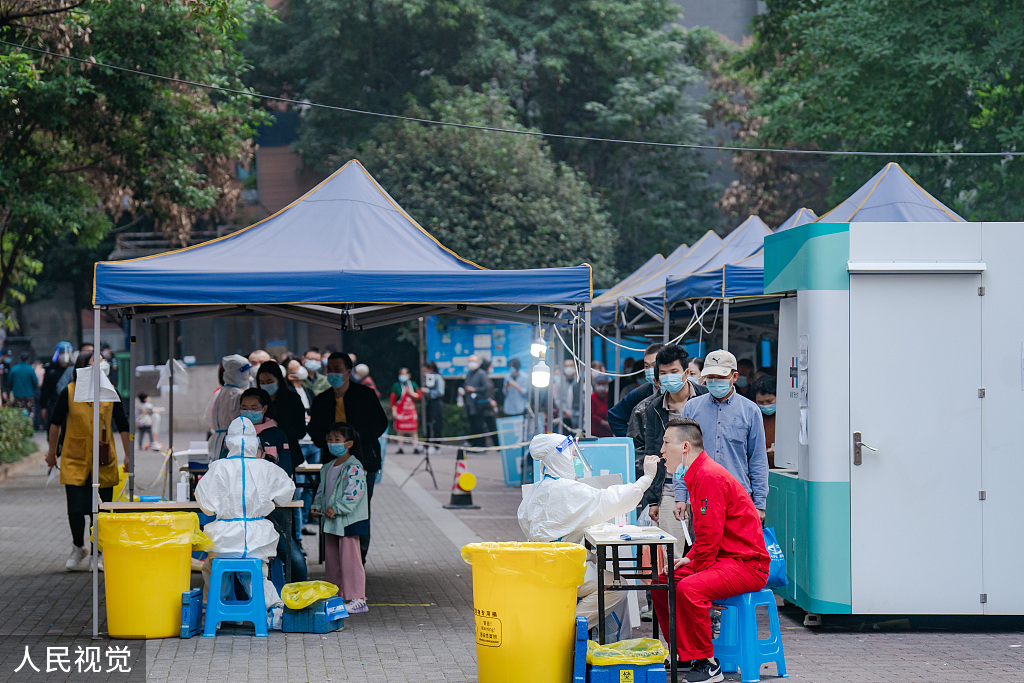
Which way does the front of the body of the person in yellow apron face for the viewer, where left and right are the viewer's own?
facing the viewer

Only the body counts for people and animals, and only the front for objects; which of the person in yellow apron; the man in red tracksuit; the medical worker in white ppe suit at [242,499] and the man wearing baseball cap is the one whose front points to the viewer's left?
the man in red tracksuit

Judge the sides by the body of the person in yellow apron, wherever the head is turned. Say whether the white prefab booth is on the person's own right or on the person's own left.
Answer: on the person's own left

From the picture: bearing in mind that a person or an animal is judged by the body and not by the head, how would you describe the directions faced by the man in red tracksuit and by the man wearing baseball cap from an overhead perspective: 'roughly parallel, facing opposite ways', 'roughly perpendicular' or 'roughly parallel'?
roughly perpendicular

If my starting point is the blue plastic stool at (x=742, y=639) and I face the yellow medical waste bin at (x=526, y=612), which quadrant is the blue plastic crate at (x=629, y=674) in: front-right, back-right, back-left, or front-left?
front-left

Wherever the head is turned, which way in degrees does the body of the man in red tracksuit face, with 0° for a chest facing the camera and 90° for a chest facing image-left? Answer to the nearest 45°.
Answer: approximately 90°

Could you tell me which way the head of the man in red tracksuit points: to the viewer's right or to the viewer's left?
to the viewer's left

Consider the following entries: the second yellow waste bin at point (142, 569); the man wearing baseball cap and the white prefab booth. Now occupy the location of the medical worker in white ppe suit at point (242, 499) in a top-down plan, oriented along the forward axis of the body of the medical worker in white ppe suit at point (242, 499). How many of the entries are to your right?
2

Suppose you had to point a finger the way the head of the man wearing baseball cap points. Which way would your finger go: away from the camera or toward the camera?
toward the camera

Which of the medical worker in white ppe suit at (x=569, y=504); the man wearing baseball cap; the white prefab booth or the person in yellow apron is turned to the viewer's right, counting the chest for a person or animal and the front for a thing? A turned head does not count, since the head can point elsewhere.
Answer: the medical worker in white ppe suit

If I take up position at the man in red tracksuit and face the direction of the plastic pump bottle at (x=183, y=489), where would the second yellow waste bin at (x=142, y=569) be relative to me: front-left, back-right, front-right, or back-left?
front-left

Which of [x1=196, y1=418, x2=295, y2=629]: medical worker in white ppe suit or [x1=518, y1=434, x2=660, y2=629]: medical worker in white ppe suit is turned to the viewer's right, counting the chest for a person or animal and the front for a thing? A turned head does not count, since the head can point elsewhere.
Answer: [x1=518, y1=434, x2=660, y2=629]: medical worker in white ppe suit

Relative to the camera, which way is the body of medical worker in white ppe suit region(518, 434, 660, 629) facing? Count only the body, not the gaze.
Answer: to the viewer's right
